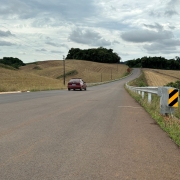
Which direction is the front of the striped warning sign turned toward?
toward the camera
